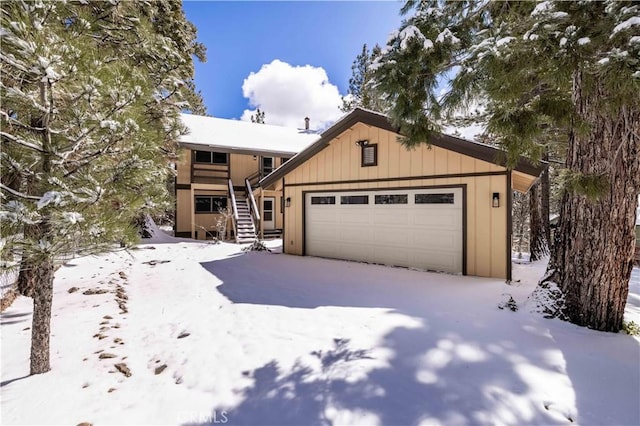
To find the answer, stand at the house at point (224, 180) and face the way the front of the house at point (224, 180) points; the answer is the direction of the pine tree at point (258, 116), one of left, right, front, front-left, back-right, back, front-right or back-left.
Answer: back-left

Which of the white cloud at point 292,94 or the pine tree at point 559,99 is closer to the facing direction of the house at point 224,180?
the pine tree

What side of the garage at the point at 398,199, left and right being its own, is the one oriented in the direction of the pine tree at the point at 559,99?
left

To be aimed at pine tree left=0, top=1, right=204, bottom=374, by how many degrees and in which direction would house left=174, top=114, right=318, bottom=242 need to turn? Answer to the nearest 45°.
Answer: approximately 45° to its right

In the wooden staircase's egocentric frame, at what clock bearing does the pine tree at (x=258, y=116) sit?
The pine tree is roughly at 6 o'clock from the wooden staircase.

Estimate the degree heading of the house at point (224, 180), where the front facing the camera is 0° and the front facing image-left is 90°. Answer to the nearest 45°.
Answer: approximately 315°

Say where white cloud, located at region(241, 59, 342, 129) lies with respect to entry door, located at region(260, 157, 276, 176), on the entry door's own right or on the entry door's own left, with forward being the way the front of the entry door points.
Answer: on the entry door's own left

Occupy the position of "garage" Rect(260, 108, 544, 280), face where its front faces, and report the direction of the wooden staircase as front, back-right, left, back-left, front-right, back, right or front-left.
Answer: right

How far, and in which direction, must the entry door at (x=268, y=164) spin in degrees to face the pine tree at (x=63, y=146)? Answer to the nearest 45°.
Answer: approximately 45° to its right
